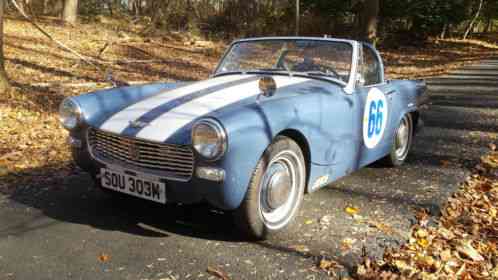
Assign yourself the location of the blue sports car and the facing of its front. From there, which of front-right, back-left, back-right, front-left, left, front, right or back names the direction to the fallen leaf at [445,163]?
back

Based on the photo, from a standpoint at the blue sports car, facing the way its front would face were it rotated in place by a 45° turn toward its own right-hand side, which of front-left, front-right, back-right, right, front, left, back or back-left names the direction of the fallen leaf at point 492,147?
back-right

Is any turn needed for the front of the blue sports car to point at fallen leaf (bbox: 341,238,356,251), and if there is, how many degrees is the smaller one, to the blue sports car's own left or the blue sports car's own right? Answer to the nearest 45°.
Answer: approximately 90° to the blue sports car's own left

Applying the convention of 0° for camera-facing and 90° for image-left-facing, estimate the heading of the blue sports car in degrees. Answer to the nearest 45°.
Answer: approximately 45°
